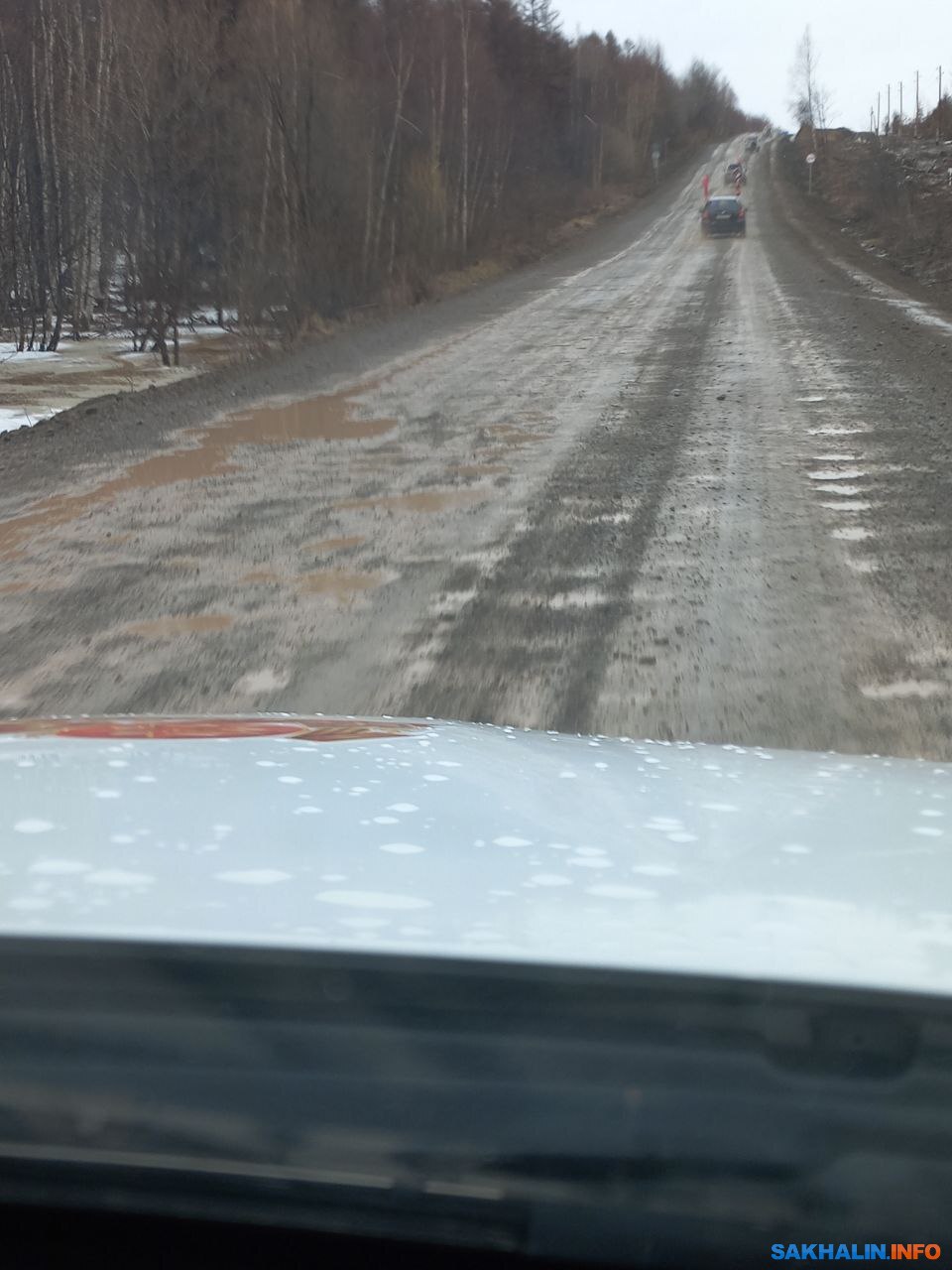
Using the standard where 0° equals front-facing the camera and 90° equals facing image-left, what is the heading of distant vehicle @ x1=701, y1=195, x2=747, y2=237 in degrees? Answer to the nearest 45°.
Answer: approximately 180°
